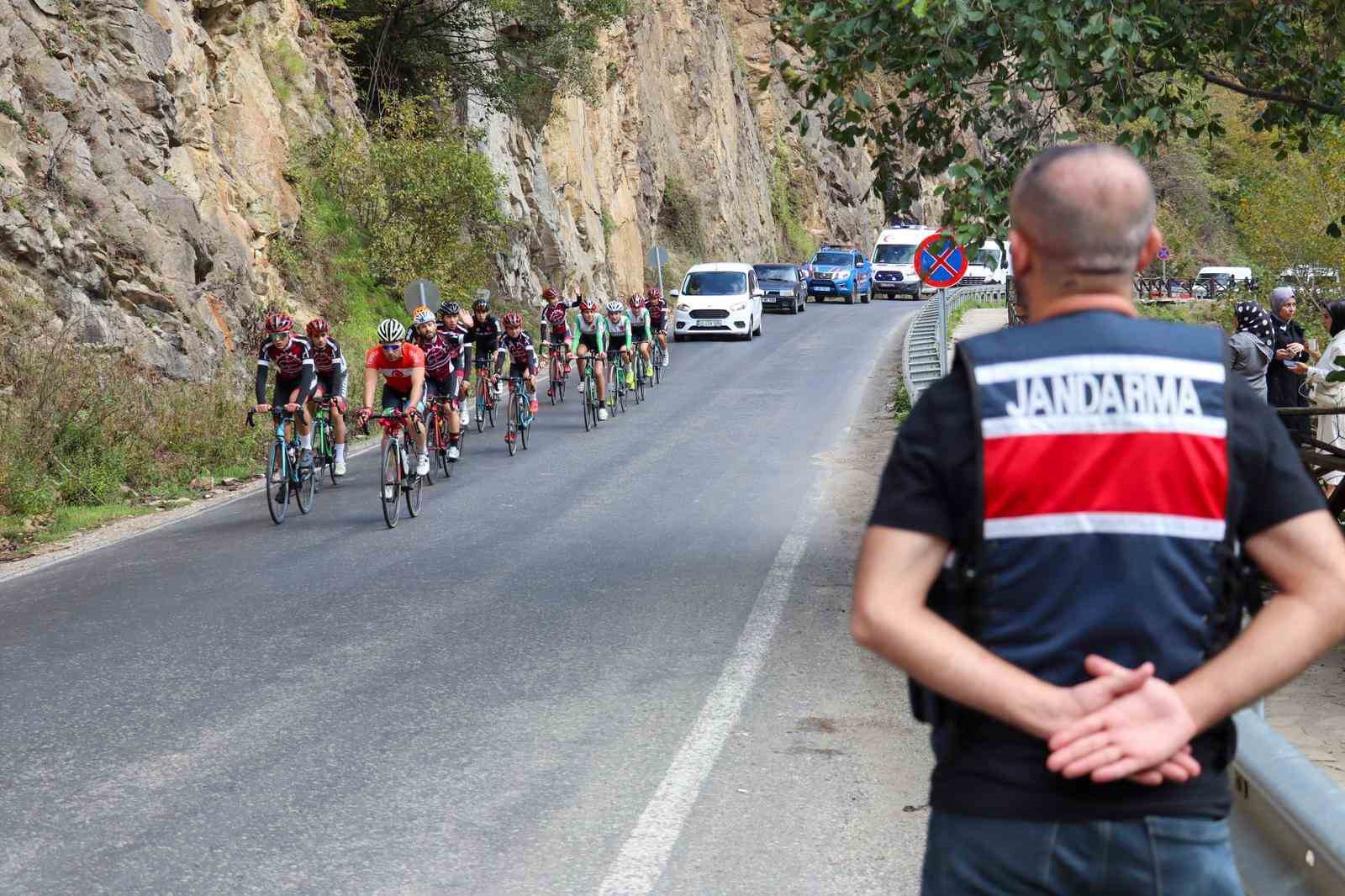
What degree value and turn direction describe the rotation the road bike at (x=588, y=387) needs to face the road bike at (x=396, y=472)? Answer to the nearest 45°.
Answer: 0° — it already faces it

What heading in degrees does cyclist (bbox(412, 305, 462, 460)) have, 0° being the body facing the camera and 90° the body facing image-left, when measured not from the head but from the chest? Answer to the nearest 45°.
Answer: approximately 0°

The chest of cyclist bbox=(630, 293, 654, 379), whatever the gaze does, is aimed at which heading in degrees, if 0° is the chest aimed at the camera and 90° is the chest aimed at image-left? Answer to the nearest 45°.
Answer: approximately 0°

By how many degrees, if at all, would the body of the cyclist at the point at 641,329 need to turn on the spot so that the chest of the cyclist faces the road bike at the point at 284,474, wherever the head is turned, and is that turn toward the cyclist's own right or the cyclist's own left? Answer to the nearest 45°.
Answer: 0° — they already face it

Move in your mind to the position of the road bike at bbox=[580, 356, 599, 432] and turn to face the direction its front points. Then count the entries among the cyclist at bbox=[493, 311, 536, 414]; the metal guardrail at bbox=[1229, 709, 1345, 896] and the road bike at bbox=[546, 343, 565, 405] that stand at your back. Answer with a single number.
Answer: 1

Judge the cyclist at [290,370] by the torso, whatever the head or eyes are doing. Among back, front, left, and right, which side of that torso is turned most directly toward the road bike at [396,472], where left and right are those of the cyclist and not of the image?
left

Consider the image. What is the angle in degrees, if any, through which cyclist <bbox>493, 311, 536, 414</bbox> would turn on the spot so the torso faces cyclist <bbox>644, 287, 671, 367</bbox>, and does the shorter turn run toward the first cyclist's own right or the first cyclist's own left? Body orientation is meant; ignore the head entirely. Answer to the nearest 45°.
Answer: approximately 180°

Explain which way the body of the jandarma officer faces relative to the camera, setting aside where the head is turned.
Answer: away from the camera

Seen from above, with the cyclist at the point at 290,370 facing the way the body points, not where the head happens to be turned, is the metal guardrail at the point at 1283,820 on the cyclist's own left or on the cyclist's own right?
on the cyclist's own left
